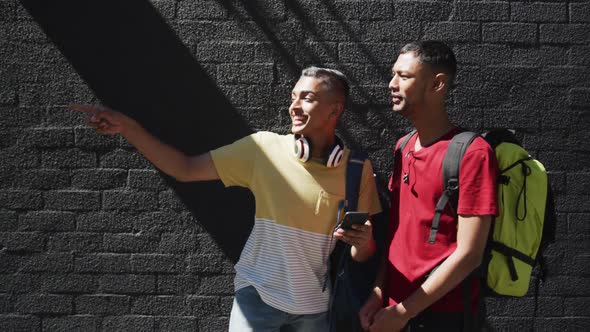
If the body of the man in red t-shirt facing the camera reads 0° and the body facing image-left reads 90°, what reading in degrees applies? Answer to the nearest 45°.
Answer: approximately 45°
